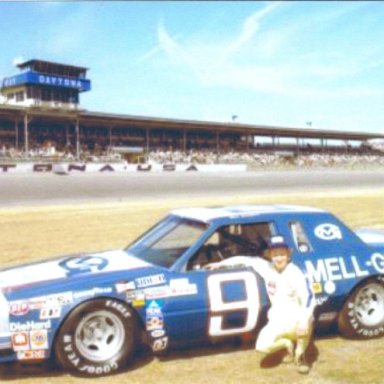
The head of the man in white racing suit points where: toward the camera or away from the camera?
toward the camera

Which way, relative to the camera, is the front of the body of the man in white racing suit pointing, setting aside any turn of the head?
toward the camera
